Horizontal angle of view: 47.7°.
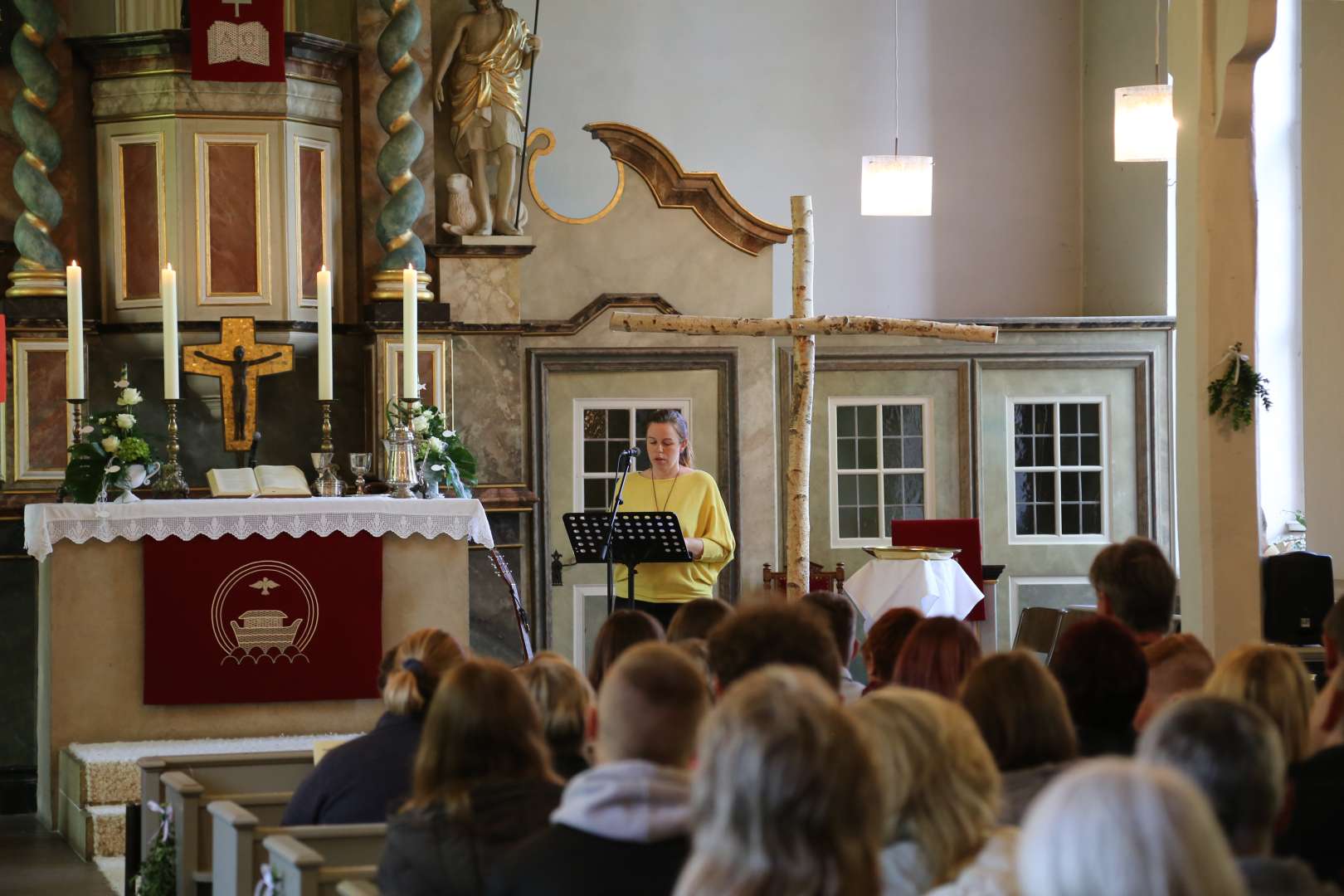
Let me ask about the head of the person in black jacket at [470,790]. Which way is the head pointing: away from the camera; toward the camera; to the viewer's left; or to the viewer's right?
away from the camera

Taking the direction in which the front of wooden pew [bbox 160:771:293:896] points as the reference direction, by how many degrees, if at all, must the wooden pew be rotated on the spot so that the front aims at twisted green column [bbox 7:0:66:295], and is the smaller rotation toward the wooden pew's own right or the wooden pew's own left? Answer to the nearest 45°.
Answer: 0° — it already faces it

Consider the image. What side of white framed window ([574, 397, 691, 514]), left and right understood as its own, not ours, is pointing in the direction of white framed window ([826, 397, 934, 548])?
left

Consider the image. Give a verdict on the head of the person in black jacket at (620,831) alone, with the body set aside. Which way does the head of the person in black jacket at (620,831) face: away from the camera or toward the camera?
away from the camera

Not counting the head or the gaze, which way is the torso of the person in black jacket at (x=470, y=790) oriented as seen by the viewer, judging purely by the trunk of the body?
away from the camera

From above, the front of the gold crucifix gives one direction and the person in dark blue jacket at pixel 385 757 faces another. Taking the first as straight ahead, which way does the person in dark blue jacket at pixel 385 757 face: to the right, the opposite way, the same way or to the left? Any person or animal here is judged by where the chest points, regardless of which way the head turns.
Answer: the opposite way

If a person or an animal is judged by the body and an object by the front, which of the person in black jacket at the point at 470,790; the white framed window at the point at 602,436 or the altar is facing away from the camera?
the person in black jacket

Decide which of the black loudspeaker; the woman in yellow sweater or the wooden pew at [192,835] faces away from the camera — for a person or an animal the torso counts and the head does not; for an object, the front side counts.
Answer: the wooden pew

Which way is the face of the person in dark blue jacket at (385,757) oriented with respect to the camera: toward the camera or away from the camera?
away from the camera

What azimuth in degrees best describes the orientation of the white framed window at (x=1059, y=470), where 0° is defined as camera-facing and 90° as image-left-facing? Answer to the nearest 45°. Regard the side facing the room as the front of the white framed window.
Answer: approximately 0°

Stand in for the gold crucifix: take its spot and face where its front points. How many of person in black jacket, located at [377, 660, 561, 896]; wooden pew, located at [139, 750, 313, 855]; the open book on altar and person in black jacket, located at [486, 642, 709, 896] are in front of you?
4

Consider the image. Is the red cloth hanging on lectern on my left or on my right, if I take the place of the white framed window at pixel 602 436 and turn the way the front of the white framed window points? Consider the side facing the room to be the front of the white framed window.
on my left

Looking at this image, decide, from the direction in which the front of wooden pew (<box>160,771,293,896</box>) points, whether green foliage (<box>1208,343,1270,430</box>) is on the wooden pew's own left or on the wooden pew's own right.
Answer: on the wooden pew's own right

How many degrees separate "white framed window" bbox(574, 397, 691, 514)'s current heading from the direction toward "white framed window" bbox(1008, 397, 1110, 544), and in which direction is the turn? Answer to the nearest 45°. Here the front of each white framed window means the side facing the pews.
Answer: approximately 90° to its left
